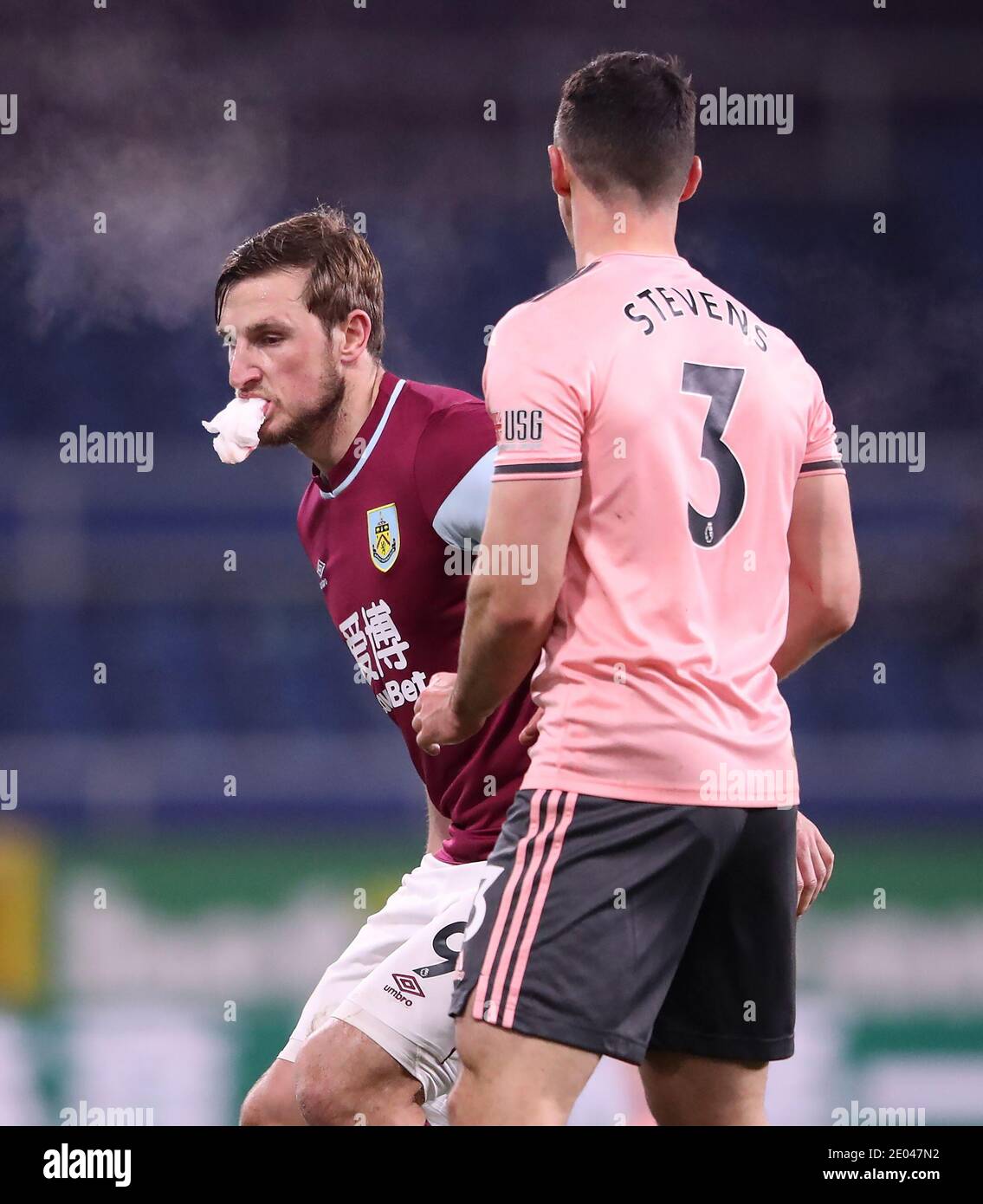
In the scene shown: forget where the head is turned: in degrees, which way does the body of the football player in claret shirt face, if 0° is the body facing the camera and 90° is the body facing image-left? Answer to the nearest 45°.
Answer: approximately 45°

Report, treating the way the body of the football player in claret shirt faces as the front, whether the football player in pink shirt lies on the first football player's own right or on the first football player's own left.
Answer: on the first football player's own left
